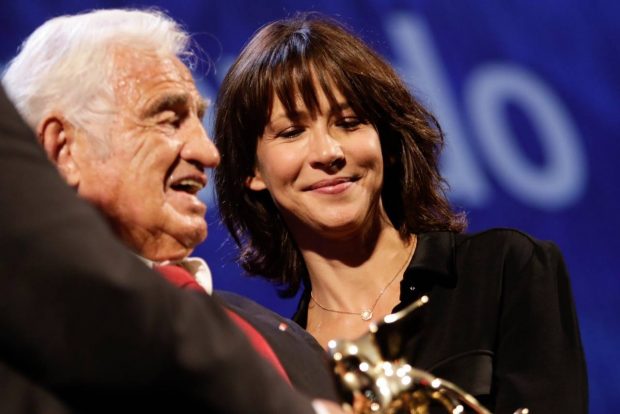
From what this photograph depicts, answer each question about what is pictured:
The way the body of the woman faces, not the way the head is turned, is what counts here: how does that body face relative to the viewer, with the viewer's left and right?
facing the viewer and to the left of the viewer

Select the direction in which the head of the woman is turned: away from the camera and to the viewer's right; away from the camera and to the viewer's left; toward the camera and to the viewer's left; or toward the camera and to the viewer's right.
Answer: toward the camera and to the viewer's left

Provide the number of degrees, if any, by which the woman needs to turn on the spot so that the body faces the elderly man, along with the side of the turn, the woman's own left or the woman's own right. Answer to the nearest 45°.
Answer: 0° — they already face them
